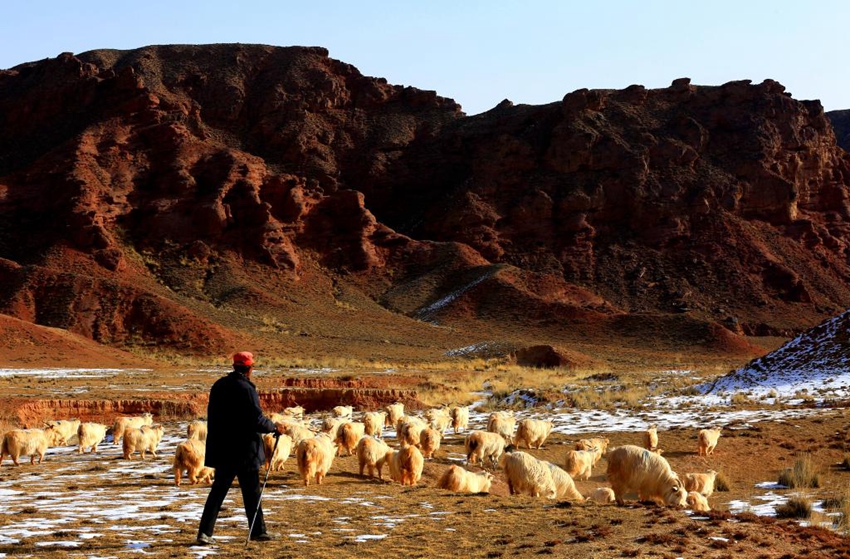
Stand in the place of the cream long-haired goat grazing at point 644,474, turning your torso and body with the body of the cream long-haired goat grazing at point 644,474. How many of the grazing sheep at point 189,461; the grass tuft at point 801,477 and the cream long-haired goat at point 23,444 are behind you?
2

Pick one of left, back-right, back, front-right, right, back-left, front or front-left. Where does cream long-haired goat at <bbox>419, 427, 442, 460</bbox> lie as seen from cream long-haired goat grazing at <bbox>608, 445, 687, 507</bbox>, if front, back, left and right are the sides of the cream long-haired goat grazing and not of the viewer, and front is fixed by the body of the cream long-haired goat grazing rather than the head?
back-left

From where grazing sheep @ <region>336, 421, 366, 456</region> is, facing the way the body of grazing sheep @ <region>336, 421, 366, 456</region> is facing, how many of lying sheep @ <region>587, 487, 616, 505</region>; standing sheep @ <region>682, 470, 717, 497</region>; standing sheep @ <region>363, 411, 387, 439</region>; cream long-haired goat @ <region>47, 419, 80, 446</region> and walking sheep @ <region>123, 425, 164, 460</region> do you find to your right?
2

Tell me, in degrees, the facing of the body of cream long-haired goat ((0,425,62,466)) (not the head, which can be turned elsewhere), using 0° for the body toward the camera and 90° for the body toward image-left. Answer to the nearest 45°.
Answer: approximately 270°

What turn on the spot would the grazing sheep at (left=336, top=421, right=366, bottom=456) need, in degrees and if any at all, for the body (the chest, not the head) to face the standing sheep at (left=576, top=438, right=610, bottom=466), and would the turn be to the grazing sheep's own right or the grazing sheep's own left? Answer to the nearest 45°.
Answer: approximately 45° to the grazing sheep's own right
